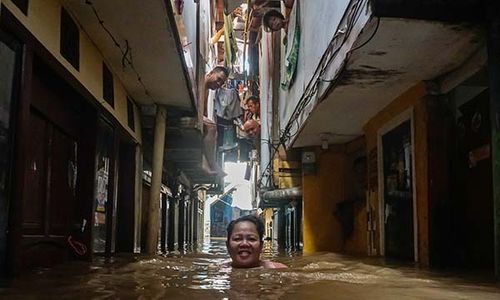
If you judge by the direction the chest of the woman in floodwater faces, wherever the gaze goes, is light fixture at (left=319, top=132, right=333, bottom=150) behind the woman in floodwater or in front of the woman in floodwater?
behind

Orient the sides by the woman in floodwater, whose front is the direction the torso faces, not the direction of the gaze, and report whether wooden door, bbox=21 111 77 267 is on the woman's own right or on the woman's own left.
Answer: on the woman's own right

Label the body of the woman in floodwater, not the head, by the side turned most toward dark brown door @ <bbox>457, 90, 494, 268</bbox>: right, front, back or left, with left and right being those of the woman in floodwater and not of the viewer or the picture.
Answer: left

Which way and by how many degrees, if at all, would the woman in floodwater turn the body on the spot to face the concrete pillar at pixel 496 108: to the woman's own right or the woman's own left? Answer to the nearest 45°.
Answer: approximately 45° to the woman's own left

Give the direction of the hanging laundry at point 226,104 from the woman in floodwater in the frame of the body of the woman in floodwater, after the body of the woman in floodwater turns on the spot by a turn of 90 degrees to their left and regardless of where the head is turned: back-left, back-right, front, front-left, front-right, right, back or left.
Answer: left

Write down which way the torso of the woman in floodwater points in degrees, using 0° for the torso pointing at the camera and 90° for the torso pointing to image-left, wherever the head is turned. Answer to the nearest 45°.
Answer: approximately 0°

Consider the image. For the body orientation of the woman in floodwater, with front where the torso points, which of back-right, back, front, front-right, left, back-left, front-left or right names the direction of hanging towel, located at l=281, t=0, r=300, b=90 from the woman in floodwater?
back

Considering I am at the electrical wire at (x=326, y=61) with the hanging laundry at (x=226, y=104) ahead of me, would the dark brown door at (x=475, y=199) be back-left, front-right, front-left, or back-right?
back-right
